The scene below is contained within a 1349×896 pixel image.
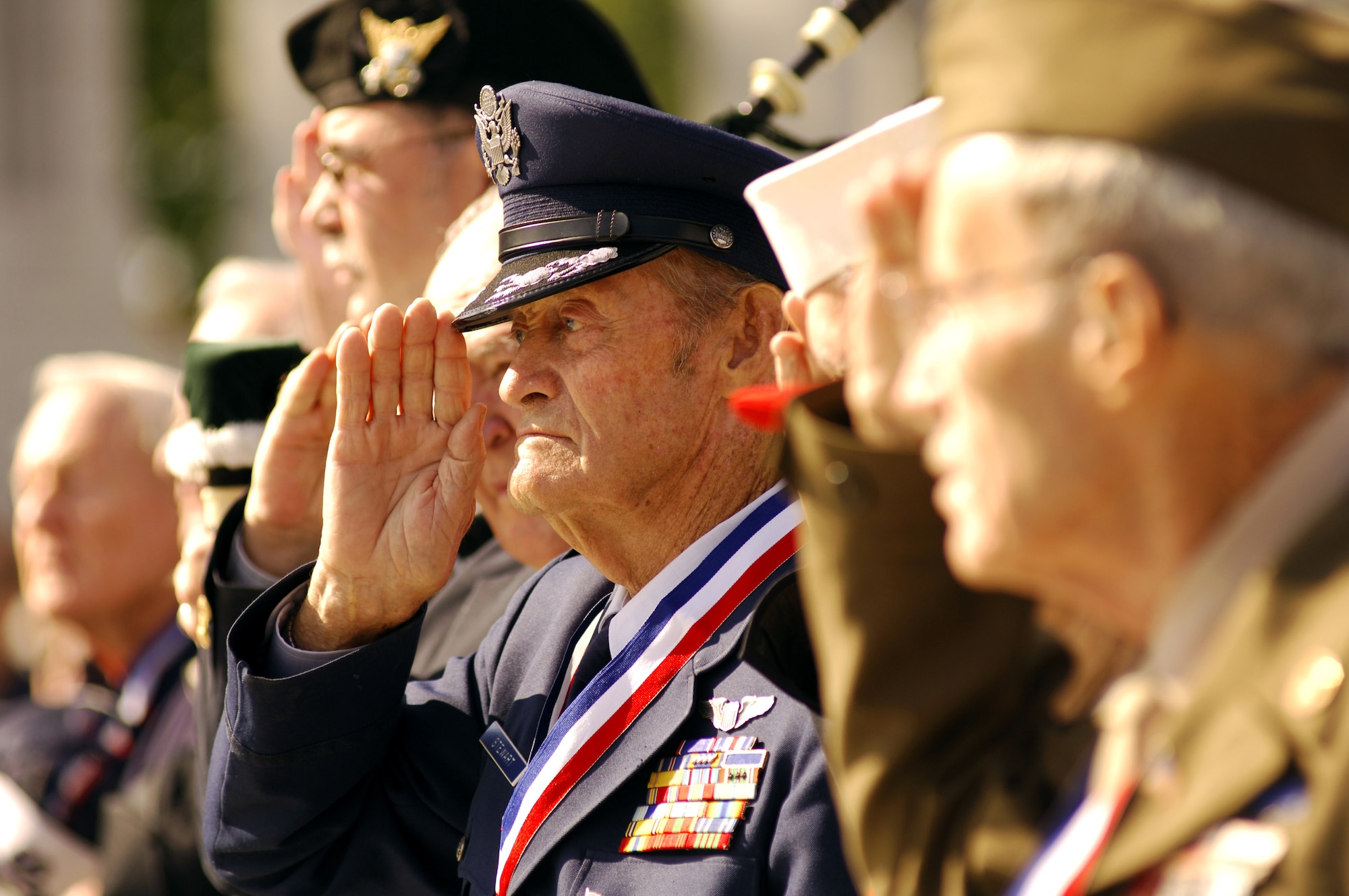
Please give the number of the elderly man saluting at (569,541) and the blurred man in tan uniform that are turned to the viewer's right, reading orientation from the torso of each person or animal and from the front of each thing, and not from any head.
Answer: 0

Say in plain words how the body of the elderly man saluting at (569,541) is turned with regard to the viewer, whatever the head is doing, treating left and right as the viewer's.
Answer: facing the viewer and to the left of the viewer

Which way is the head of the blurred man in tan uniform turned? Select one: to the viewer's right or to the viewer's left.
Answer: to the viewer's left

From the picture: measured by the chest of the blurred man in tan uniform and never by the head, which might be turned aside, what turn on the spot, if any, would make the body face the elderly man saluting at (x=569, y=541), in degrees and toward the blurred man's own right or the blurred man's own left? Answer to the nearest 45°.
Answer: approximately 45° to the blurred man's own right

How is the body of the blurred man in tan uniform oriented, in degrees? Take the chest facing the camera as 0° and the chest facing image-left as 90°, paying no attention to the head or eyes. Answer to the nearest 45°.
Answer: approximately 90°

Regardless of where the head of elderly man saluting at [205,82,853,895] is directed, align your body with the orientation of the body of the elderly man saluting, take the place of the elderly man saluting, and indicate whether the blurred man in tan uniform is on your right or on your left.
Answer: on your left

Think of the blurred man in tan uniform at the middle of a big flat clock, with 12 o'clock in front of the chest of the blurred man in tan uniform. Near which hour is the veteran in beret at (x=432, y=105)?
The veteran in beret is roughly at 2 o'clock from the blurred man in tan uniform.

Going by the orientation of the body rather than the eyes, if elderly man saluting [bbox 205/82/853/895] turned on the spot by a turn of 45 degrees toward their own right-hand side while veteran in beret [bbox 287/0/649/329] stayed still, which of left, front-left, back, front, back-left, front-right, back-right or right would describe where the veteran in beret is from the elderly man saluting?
right
